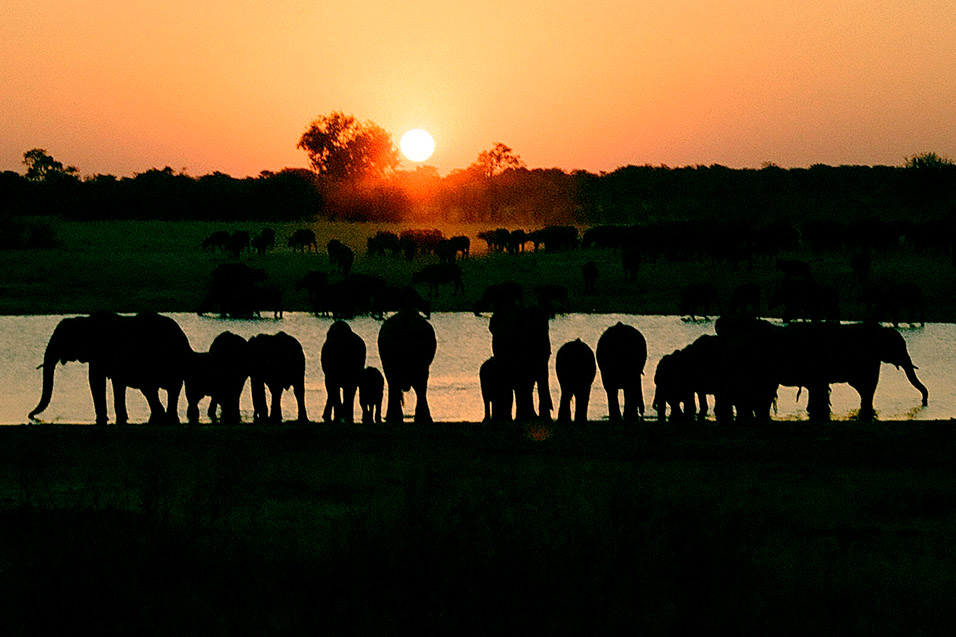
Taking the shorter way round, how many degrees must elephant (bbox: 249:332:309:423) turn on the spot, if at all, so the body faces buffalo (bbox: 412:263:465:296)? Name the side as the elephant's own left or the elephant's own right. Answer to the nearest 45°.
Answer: approximately 45° to the elephant's own right

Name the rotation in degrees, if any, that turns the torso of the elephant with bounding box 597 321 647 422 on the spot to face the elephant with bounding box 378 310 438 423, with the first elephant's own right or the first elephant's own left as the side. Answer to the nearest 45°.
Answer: approximately 90° to the first elephant's own left

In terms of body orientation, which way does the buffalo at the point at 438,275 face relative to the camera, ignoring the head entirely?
to the viewer's left

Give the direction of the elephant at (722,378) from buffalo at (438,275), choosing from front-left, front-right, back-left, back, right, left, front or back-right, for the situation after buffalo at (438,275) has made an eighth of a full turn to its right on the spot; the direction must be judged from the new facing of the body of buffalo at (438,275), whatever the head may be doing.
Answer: back-left

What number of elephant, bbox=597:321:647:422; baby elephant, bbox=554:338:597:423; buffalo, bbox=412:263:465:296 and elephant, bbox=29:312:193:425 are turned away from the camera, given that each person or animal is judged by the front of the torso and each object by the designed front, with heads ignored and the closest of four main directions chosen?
2

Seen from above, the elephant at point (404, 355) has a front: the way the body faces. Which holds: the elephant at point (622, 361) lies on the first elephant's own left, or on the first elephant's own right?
on the first elephant's own right

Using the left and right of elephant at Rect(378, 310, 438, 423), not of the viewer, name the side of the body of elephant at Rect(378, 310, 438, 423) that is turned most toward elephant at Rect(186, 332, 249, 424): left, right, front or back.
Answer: left

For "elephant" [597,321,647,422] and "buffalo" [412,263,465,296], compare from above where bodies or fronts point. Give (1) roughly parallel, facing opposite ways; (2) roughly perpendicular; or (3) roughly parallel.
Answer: roughly perpendicular

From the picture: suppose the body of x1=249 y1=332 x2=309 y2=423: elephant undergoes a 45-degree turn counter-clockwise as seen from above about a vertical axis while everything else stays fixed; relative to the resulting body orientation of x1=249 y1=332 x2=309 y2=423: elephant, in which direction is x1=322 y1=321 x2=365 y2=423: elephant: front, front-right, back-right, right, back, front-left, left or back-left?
back

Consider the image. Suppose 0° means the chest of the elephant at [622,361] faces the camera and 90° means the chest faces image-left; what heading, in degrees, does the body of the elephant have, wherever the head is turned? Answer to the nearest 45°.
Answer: approximately 180°

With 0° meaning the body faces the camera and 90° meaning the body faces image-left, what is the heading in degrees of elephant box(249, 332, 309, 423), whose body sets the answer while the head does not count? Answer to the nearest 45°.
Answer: approximately 135°

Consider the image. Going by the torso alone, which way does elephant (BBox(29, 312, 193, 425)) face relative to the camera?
to the viewer's left

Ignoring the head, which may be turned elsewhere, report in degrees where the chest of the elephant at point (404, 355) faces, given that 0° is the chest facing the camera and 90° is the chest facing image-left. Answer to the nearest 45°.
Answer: approximately 180°

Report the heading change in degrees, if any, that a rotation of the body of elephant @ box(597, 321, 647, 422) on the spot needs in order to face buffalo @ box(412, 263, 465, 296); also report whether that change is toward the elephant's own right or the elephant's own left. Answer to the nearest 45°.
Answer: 0° — it already faces it

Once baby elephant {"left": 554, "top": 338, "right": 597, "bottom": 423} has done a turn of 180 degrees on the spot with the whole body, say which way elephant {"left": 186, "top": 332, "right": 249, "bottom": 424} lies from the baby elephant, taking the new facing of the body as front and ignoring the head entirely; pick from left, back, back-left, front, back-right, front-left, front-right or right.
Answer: right
